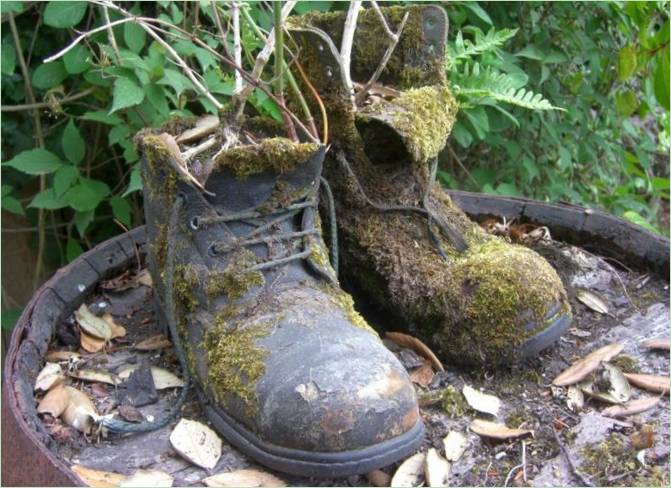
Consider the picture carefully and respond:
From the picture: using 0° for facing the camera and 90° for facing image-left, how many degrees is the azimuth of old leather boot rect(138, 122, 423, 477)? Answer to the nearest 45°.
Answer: approximately 315°
